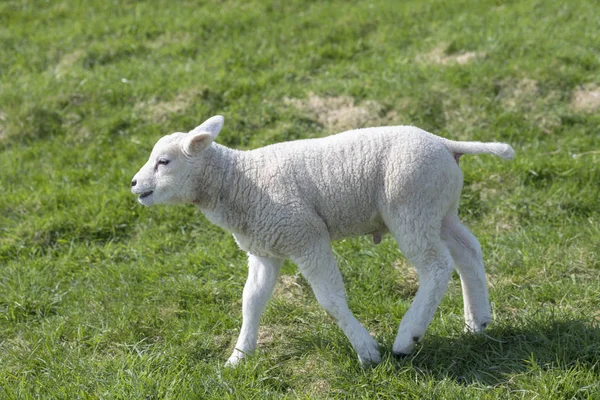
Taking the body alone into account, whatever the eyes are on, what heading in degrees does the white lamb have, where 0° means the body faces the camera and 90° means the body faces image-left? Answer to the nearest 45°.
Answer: approximately 90°
